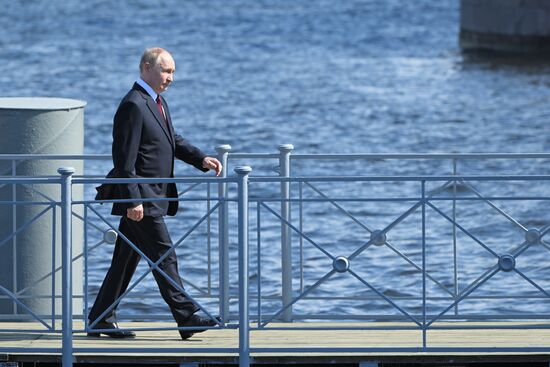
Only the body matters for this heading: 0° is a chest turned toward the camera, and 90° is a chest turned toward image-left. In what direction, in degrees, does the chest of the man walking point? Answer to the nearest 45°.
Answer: approximately 270°

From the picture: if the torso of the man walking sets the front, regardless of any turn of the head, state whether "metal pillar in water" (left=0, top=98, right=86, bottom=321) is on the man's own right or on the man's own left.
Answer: on the man's own left

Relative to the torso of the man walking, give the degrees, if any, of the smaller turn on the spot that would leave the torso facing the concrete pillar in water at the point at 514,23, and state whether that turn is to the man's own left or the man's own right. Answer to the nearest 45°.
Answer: approximately 90° to the man's own left
